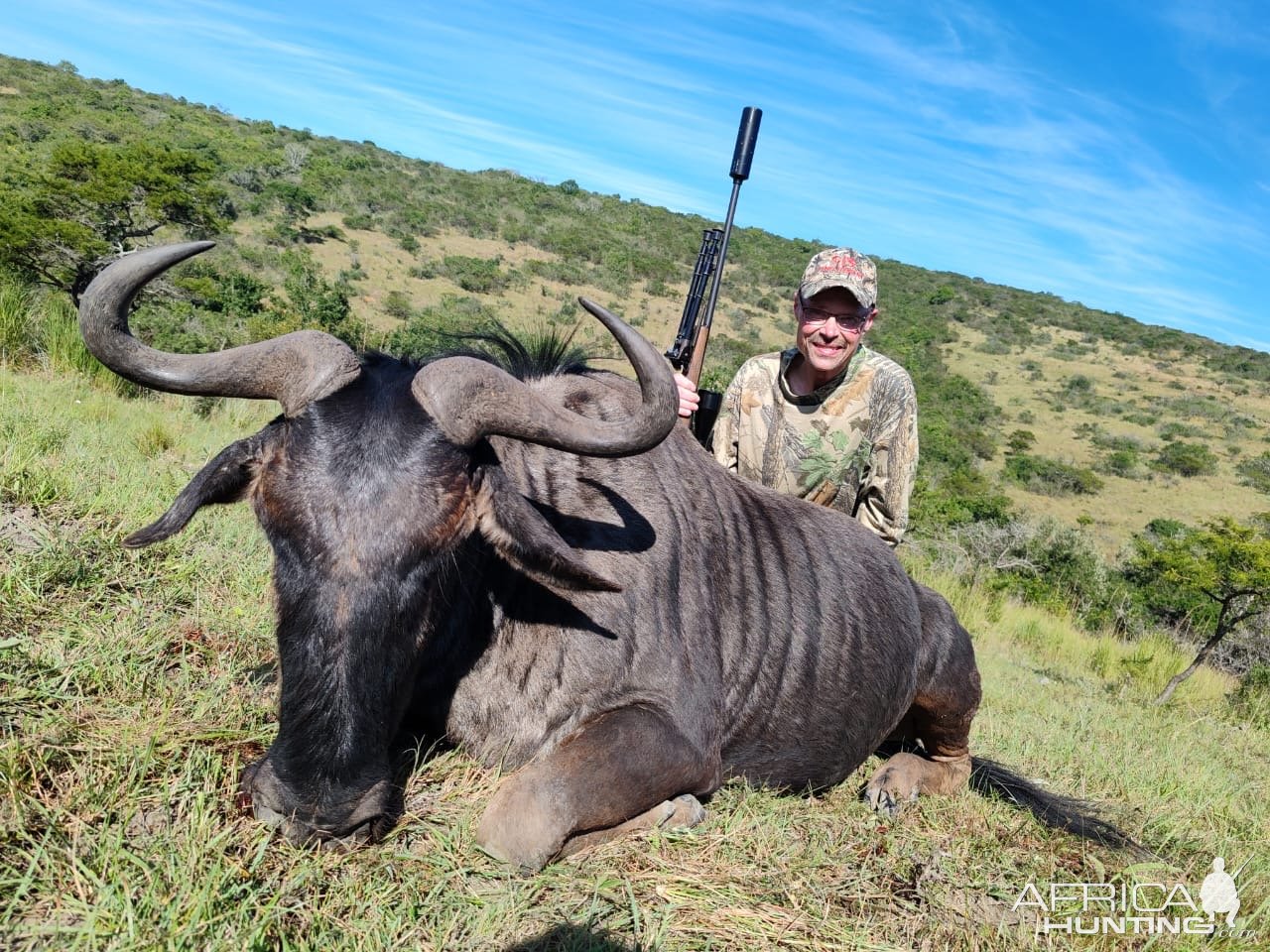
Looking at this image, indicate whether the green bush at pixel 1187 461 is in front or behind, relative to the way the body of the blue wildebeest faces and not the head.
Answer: behind

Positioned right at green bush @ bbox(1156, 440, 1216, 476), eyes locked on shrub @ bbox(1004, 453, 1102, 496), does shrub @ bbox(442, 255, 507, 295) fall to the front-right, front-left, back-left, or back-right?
front-right

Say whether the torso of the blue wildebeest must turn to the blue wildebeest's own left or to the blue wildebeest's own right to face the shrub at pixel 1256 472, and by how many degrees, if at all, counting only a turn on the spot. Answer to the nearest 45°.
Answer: approximately 180°

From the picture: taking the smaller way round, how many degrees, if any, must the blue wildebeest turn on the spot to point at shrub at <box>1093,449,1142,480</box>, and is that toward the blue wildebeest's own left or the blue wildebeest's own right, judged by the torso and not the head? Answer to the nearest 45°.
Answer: approximately 180°

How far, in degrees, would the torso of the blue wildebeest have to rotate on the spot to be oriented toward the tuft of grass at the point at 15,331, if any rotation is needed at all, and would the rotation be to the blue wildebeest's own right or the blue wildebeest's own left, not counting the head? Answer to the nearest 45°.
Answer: approximately 90° to the blue wildebeest's own right

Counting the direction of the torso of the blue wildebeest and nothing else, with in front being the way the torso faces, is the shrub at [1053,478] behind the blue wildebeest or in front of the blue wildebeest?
behind

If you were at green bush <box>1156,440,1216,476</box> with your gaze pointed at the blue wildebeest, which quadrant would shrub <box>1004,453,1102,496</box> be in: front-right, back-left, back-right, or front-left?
front-right

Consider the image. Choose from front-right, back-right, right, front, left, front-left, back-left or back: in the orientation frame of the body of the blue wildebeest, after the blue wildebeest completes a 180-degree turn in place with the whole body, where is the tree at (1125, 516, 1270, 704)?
front

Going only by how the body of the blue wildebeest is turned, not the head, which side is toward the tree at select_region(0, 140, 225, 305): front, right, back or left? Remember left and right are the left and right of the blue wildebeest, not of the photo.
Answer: right

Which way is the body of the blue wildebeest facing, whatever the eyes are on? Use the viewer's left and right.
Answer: facing the viewer and to the left of the viewer
